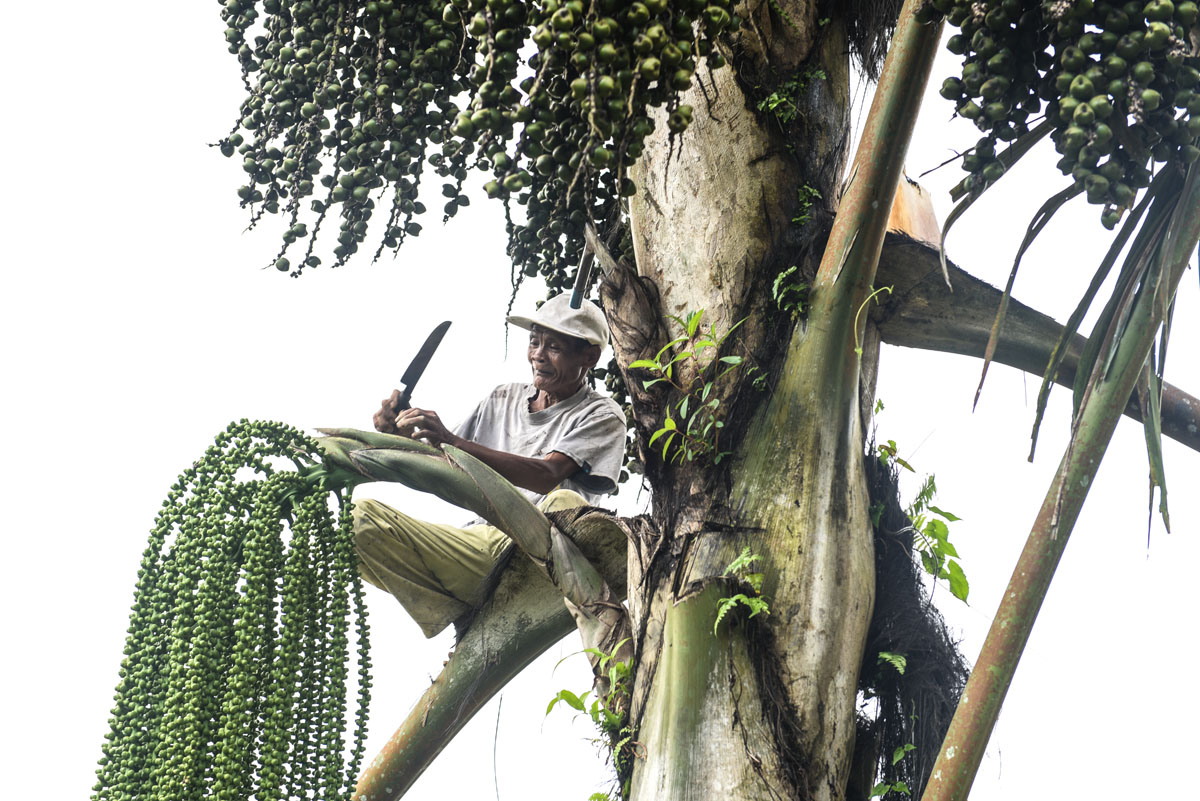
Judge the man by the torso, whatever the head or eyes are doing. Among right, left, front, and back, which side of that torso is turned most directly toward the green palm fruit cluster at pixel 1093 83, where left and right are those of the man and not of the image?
left

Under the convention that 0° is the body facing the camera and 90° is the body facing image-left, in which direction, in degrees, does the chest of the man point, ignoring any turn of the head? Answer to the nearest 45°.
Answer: approximately 45°

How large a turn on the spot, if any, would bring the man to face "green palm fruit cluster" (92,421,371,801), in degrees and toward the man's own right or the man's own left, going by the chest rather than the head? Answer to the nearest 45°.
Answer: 0° — they already face it

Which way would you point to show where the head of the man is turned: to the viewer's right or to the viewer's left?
to the viewer's left

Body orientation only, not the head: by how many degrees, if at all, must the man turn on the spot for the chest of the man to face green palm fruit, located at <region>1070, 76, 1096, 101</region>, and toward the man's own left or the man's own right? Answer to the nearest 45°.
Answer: approximately 90° to the man's own left
